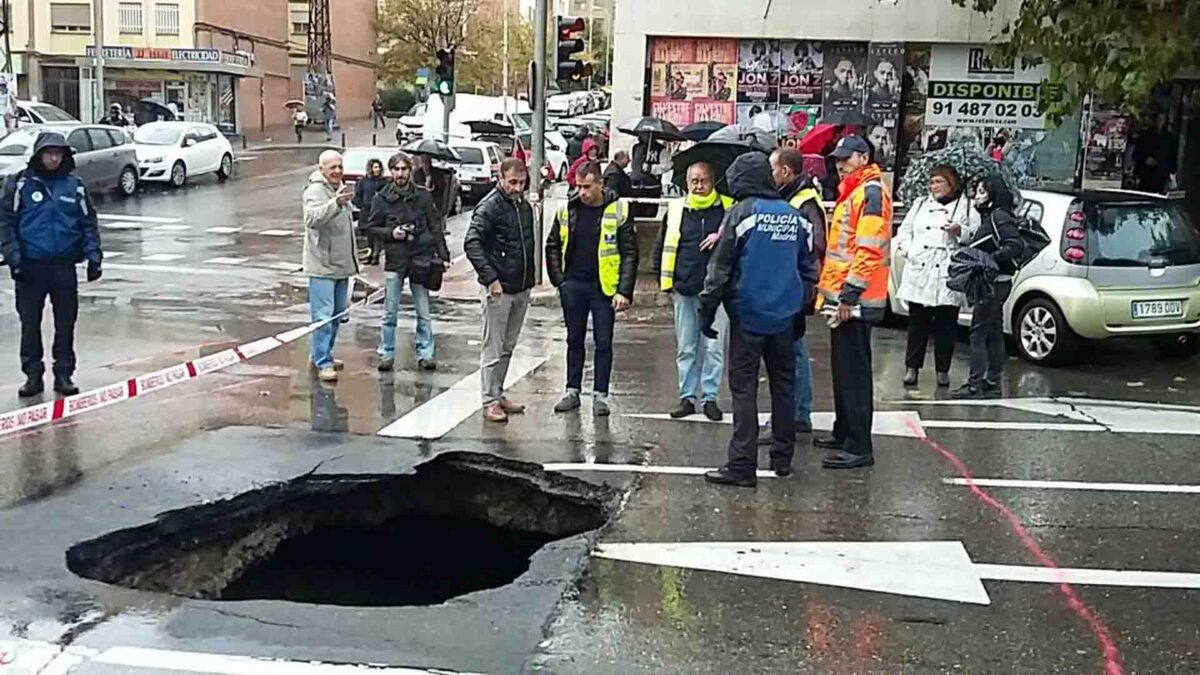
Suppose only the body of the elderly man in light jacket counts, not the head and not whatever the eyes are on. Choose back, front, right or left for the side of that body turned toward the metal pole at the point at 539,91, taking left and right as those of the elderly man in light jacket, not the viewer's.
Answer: left

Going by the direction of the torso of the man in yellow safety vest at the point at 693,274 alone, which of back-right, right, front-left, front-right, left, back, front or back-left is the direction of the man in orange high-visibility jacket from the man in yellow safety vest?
front-left

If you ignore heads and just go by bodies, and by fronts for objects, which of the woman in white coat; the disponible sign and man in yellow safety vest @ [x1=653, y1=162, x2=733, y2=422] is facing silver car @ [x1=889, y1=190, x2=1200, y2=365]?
the disponible sign

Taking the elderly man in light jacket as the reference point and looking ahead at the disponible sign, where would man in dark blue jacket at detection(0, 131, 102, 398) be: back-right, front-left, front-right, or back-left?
back-left

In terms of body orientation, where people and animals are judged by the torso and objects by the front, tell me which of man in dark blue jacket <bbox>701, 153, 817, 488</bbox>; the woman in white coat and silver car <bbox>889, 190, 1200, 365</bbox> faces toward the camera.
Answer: the woman in white coat

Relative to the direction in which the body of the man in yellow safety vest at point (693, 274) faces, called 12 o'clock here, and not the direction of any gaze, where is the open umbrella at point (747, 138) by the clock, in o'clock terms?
The open umbrella is roughly at 6 o'clock from the man in yellow safety vest.

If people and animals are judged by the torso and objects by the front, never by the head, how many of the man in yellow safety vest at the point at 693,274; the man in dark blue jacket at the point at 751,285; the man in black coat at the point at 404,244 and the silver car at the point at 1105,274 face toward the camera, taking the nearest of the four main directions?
2

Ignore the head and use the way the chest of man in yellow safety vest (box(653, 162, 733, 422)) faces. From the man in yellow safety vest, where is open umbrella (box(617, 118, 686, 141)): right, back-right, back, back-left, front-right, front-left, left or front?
back

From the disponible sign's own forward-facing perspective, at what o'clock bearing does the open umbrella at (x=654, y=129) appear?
The open umbrella is roughly at 2 o'clock from the disponible sign.
